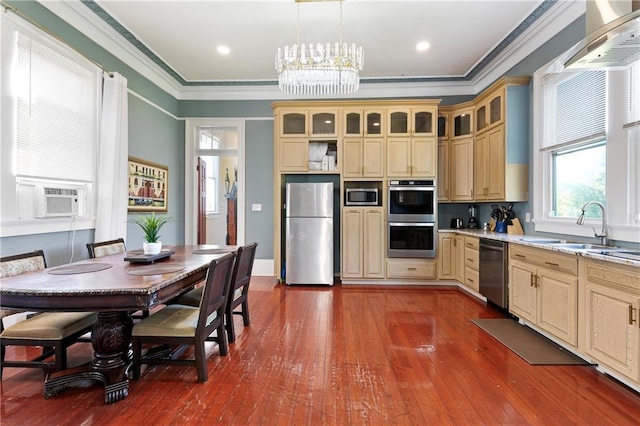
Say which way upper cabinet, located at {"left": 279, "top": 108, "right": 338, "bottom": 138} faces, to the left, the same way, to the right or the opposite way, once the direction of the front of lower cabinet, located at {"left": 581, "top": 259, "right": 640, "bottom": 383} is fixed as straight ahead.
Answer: to the left

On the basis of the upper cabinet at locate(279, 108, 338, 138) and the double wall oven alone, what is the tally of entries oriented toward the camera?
2

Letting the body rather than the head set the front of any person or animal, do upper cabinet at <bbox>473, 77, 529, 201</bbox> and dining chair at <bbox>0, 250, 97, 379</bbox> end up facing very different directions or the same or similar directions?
very different directions

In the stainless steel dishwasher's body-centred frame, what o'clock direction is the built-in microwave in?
The built-in microwave is roughly at 2 o'clock from the stainless steel dishwasher.

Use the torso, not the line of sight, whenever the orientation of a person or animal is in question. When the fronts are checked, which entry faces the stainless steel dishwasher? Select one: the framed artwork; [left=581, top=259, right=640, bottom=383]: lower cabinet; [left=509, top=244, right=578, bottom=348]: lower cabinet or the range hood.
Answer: the framed artwork

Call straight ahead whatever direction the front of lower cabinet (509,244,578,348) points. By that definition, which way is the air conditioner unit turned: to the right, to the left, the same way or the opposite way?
the opposite way
